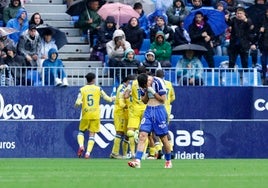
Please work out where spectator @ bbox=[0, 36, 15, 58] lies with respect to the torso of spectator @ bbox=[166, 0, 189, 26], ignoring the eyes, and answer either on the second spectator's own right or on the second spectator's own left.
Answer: on the second spectator's own right

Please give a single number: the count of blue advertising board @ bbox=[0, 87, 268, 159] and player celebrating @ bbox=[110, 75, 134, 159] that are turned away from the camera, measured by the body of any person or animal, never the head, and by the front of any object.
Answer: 0

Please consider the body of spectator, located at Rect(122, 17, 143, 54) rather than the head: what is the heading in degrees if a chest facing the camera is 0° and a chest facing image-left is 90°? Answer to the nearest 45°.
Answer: approximately 0°
